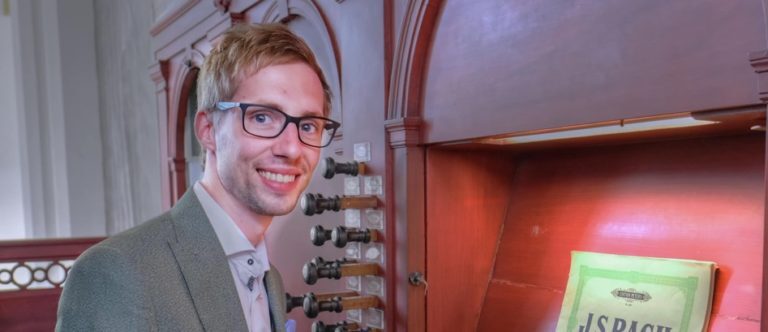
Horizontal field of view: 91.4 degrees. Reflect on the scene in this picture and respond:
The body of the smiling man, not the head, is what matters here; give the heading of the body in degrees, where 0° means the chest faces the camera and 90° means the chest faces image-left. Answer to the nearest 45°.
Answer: approximately 315°

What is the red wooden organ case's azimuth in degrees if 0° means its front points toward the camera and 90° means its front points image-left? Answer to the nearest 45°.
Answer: approximately 45°

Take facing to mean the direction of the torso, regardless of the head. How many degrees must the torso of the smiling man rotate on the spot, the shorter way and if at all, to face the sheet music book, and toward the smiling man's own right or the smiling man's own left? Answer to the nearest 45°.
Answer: approximately 45° to the smiling man's own left

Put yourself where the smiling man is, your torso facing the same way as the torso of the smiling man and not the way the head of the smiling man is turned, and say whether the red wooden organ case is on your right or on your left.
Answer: on your left
